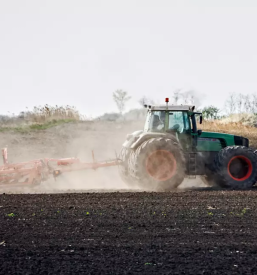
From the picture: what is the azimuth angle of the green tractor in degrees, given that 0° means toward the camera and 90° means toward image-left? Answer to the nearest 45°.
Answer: approximately 270°

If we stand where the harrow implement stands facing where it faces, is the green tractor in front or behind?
in front

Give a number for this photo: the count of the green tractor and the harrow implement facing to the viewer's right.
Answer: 2

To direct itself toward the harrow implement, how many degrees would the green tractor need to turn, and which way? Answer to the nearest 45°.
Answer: approximately 180°

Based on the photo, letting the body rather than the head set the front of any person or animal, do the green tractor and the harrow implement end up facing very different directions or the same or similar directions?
same or similar directions

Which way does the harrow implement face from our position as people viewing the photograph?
facing to the right of the viewer
